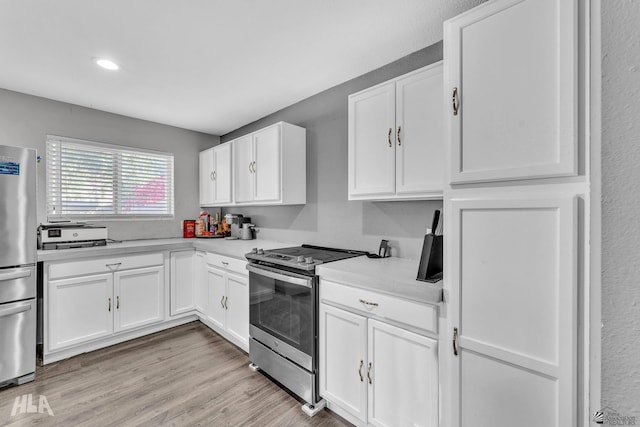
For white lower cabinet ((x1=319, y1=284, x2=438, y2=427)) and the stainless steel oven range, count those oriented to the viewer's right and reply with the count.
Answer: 0

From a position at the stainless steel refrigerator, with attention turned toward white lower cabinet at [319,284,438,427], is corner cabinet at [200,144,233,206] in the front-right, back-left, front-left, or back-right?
front-left

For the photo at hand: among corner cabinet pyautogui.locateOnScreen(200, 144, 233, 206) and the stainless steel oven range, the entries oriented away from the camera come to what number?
0

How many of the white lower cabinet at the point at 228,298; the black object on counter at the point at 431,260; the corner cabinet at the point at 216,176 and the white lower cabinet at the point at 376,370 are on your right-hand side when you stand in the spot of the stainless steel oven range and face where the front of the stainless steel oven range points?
2

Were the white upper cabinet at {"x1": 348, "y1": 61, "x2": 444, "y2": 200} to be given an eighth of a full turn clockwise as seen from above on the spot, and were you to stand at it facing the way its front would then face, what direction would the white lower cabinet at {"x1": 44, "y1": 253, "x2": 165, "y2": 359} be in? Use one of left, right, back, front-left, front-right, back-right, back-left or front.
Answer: front

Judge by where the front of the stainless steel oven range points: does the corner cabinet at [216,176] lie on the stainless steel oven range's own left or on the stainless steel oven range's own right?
on the stainless steel oven range's own right

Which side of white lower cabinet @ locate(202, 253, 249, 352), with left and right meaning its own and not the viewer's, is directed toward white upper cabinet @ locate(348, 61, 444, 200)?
left

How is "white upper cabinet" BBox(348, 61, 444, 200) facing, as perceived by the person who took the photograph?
facing the viewer and to the left of the viewer

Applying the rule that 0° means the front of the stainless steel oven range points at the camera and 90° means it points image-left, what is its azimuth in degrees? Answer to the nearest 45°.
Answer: approximately 45°

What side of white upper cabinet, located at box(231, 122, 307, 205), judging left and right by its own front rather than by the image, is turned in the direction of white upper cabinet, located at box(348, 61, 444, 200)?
left

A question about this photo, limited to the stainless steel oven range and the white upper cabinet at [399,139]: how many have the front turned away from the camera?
0
